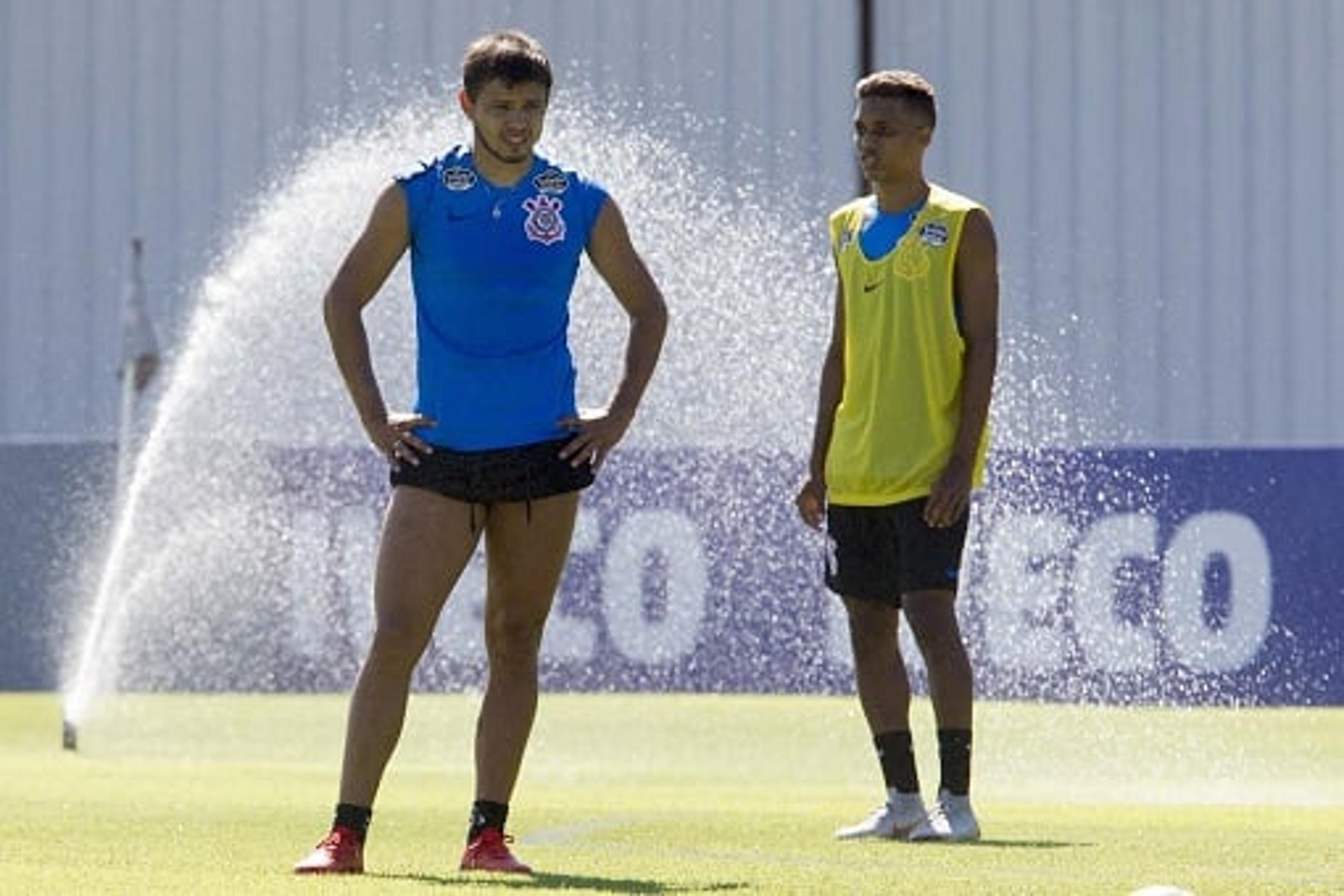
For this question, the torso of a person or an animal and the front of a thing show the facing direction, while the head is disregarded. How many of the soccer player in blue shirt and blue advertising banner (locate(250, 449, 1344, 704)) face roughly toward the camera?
2

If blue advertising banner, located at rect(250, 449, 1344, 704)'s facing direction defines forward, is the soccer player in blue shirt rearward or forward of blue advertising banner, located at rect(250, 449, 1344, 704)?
forward

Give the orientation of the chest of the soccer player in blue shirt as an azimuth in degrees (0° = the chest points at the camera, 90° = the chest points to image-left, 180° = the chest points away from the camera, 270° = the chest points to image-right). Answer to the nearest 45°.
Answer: approximately 0°

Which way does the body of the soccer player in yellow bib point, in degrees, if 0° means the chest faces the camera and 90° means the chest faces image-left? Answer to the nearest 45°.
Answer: approximately 45°

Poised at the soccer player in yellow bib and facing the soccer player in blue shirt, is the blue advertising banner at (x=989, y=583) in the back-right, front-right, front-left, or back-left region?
back-right

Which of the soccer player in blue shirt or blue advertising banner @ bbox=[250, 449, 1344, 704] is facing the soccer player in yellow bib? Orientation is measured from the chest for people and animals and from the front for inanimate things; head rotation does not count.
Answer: the blue advertising banner

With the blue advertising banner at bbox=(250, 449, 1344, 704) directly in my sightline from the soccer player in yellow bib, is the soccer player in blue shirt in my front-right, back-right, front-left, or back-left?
back-left

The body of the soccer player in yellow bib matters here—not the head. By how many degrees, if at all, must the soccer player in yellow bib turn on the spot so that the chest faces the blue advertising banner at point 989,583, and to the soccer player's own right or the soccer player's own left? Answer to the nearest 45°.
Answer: approximately 135° to the soccer player's own right

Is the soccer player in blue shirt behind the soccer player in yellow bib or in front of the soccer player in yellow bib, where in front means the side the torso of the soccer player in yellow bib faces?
in front
